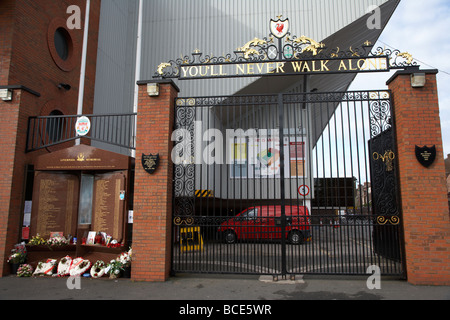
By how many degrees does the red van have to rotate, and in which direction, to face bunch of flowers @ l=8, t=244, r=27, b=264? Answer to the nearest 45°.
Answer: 0° — it already faces it

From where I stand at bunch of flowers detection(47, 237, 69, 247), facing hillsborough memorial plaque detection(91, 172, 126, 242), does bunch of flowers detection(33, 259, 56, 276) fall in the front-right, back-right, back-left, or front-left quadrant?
back-right

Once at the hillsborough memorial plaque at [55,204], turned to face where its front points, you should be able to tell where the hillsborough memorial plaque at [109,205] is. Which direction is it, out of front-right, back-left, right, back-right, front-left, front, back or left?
front-left

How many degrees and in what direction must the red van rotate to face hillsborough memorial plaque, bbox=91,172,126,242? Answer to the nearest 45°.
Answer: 0° — it already faces it

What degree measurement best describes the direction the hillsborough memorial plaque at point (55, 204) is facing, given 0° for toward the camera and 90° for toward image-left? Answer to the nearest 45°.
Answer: approximately 0°

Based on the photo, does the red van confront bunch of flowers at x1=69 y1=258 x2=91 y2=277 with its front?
no

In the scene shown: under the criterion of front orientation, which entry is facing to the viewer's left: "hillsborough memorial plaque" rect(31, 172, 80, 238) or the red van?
the red van

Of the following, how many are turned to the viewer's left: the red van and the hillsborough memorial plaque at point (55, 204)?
1

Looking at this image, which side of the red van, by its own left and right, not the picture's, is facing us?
left
